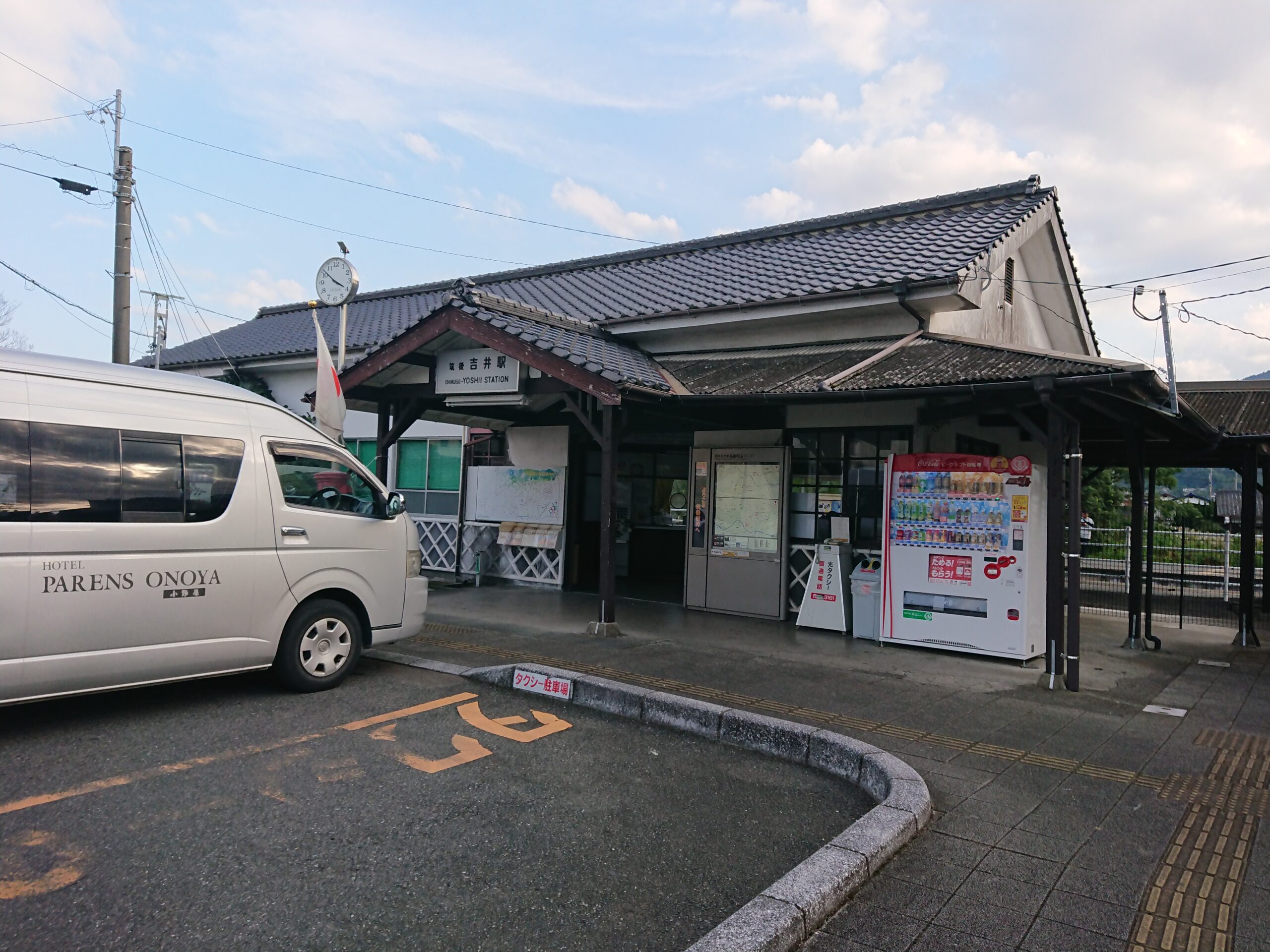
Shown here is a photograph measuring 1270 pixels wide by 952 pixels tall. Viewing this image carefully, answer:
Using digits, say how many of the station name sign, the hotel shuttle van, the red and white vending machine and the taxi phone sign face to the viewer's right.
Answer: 1

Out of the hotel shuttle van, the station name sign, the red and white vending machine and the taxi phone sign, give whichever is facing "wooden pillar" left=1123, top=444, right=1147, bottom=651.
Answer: the hotel shuttle van

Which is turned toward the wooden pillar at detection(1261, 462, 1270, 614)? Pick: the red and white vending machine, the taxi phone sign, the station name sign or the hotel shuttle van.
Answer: the hotel shuttle van

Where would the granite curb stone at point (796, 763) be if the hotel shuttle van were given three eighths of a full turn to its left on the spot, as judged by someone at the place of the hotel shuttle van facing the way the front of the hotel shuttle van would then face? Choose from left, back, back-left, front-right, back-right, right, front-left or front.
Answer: back

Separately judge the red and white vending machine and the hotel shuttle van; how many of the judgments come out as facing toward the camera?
1

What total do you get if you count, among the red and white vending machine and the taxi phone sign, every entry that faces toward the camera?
2

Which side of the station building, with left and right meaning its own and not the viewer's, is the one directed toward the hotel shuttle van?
front

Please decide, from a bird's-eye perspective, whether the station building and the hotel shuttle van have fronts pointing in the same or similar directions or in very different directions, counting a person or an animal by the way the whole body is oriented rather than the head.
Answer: very different directions

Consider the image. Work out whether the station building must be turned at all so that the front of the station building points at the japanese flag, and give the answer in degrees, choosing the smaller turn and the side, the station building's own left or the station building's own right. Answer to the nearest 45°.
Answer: approximately 45° to the station building's own right

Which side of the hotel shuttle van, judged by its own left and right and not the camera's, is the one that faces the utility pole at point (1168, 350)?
front

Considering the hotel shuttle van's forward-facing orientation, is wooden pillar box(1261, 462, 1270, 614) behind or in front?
in front

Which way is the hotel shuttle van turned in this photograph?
to the viewer's right

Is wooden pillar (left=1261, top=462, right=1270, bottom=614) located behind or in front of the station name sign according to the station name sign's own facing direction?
behind

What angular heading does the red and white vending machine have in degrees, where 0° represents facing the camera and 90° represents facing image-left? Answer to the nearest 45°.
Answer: approximately 0°

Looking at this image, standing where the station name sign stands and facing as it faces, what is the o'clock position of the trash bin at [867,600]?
The trash bin is roughly at 8 o'clock from the station name sign.
